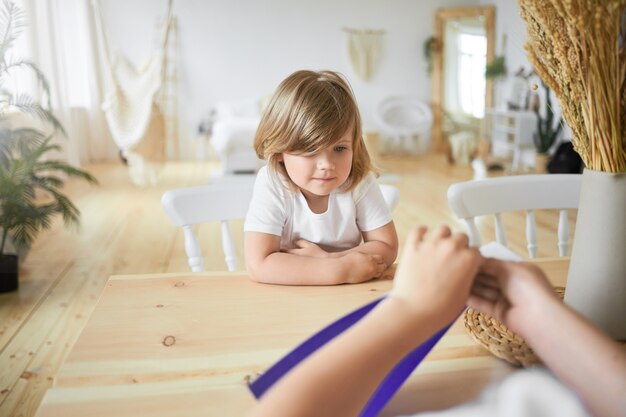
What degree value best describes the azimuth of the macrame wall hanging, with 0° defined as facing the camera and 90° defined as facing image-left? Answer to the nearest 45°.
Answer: approximately 0°

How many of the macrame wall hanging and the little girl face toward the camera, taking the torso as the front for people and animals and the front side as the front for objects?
2

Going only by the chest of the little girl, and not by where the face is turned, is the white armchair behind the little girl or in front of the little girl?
behind

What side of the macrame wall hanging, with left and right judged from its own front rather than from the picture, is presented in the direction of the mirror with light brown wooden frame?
left

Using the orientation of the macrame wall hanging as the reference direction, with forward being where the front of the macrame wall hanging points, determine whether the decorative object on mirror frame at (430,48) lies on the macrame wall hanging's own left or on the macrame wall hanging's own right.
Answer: on the macrame wall hanging's own left

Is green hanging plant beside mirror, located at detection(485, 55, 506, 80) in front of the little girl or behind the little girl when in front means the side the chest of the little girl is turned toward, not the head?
behind

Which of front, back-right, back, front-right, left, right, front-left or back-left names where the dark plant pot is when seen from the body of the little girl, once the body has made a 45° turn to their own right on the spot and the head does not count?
right

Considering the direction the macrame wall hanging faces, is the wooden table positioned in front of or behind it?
in front

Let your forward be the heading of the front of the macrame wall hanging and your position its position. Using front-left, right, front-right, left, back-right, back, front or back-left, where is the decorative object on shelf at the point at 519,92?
front-left

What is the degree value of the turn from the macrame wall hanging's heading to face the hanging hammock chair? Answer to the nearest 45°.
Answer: approximately 45° to its right

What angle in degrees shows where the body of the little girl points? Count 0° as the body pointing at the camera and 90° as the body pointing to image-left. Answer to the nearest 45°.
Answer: approximately 0°

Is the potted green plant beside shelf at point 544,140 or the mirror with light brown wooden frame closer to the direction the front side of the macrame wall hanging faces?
the potted green plant beside shelf

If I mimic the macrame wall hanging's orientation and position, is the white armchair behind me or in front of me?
in front
